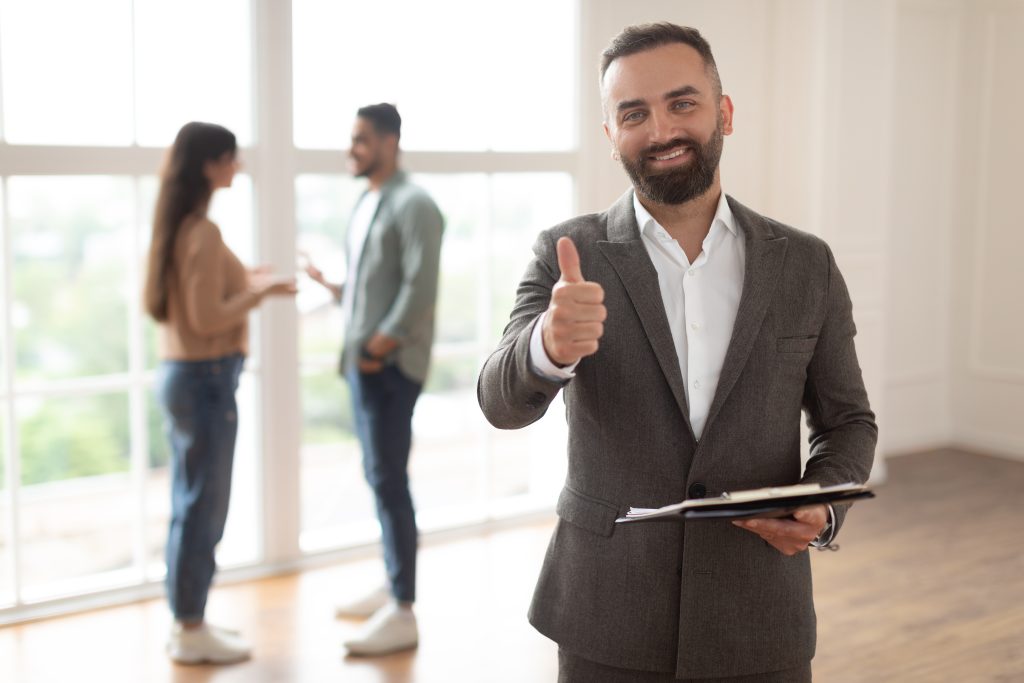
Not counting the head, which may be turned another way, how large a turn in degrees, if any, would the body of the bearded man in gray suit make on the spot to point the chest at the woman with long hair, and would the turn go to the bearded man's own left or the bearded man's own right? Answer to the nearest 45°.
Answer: approximately 135° to the bearded man's own right

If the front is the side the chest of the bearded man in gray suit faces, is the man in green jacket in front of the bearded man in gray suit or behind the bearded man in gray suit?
behind

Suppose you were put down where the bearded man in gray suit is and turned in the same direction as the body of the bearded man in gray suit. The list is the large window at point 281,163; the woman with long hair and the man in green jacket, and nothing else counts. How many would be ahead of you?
0

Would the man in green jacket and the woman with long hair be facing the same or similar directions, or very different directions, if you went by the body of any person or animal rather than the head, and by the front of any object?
very different directions

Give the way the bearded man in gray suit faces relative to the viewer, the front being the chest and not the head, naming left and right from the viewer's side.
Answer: facing the viewer

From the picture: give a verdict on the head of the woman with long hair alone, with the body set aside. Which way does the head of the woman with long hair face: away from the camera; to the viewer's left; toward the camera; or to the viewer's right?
to the viewer's right

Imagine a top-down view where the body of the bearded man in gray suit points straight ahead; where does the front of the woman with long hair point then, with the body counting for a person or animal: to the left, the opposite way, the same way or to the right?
to the left

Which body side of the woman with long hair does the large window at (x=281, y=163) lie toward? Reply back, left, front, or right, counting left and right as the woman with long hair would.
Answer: left

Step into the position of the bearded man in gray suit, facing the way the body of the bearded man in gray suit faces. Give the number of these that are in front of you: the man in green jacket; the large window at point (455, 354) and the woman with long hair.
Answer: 0

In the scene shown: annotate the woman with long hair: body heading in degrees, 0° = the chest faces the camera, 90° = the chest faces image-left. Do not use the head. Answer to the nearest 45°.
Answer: approximately 270°

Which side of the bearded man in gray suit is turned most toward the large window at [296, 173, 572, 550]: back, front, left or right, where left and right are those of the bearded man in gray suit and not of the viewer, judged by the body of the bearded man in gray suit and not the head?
back

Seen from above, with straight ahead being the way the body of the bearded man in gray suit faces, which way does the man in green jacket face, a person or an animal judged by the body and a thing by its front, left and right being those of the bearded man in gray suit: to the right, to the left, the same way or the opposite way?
to the right

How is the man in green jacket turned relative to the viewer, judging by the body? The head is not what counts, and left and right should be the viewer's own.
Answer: facing to the left of the viewer

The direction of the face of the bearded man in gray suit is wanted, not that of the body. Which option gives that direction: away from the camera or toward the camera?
toward the camera

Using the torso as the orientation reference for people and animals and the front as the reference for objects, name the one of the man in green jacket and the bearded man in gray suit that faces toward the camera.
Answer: the bearded man in gray suit

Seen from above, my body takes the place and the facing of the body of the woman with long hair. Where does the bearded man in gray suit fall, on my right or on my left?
on my right

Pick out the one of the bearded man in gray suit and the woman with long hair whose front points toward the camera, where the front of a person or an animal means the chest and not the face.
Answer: the bearded man in gray suit

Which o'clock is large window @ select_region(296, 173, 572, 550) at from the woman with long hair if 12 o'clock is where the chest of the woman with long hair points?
The large window is roughly at 10 o'clock from the woman with long hair.
